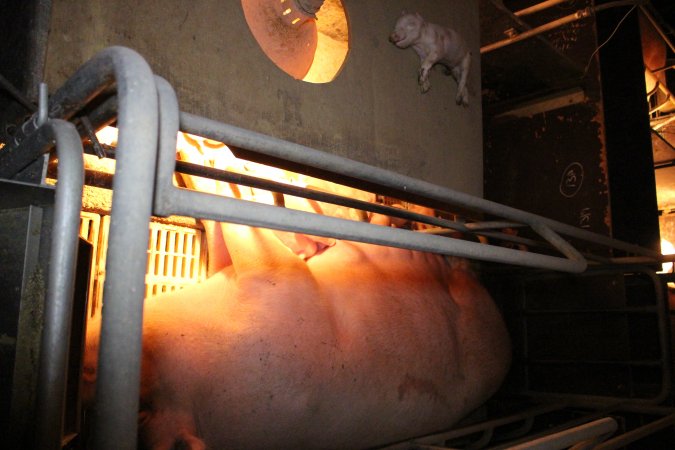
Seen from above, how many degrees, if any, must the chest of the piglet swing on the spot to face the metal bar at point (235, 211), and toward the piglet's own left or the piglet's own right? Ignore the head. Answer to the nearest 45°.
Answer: approximately 90° to the piglet's own left

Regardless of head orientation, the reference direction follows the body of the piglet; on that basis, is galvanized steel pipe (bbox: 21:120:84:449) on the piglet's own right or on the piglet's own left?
on the piglet's own left

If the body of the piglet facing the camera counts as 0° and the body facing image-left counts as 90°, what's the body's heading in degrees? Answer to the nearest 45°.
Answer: approximately 90°

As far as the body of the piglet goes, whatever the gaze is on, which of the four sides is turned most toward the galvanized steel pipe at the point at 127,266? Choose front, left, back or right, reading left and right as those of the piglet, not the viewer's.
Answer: left

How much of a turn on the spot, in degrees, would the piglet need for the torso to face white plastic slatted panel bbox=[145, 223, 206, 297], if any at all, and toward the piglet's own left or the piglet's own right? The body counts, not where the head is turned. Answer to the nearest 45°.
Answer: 0° — it already faces it
